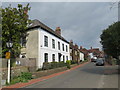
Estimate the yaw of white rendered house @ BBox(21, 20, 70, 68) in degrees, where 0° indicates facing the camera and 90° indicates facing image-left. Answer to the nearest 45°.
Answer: approximately 315°

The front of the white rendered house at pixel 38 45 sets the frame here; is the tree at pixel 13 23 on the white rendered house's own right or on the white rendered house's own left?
on the white rendered house's own right
